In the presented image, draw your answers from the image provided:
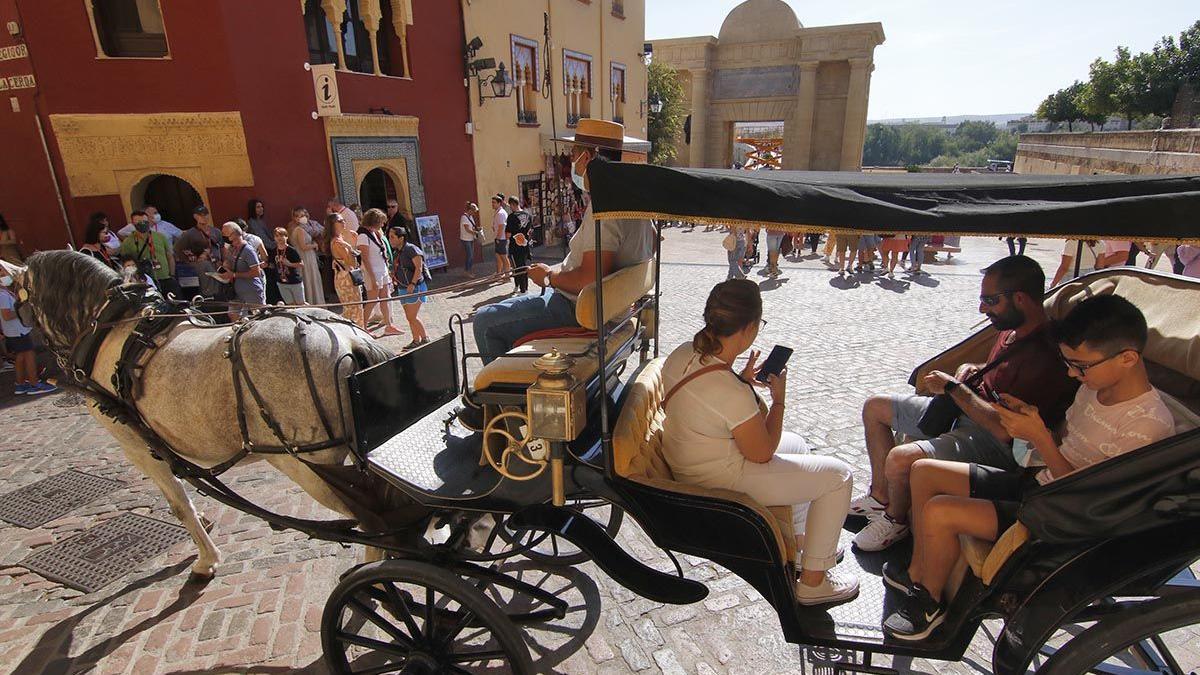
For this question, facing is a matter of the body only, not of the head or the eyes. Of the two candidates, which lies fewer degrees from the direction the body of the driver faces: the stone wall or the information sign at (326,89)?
the information sign

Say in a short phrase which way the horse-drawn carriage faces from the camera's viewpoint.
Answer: facing to the left of the viewer

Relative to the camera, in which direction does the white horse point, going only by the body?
to the viewer's left

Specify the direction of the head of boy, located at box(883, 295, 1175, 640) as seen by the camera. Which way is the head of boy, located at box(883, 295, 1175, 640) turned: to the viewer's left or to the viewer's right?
to the viewer's left

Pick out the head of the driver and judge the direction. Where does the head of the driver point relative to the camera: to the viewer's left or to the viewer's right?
to the viewer's left

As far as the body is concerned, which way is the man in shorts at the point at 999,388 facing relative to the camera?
to the viewer's left

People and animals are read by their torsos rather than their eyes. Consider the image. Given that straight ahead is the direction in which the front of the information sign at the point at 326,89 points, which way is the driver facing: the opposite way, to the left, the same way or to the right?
to the right

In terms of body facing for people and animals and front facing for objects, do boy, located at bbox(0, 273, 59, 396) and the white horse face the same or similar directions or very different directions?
very different directions
